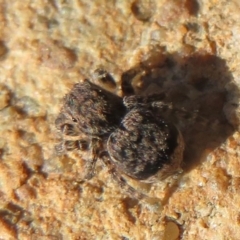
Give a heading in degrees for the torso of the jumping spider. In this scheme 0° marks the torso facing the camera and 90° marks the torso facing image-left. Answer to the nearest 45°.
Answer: approximately 90°
